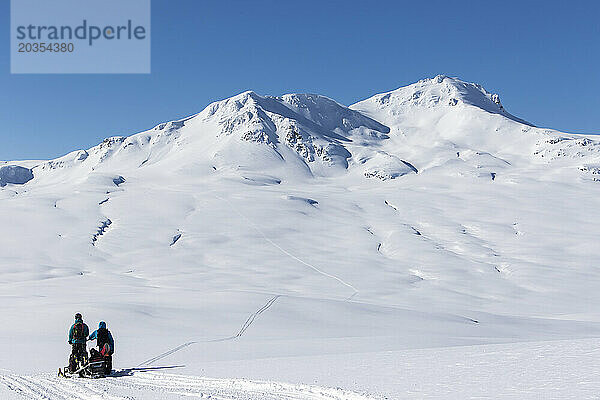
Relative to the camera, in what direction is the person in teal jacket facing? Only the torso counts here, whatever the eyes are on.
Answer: away from the camera
